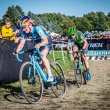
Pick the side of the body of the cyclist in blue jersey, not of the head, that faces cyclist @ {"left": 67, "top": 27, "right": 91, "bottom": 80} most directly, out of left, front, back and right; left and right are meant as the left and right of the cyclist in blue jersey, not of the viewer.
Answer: back

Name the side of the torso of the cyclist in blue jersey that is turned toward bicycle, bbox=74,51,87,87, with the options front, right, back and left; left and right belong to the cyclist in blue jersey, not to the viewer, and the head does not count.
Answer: back

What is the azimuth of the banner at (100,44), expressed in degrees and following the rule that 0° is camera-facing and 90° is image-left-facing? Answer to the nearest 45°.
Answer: approximately 0°

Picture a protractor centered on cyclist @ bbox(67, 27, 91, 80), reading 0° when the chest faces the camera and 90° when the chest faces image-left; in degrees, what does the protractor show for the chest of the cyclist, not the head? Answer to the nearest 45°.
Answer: approximately 45°

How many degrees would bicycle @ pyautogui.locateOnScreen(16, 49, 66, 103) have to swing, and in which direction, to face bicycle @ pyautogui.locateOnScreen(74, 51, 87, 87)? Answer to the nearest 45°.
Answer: approximately 180°
